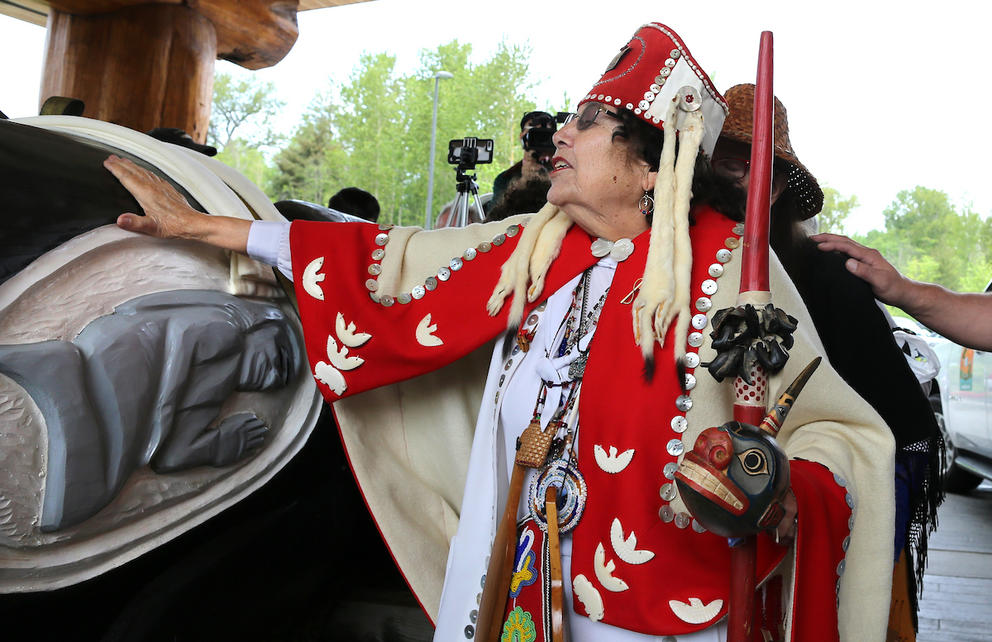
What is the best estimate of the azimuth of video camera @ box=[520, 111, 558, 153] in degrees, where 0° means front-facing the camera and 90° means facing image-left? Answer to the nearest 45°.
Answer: approximately 45°

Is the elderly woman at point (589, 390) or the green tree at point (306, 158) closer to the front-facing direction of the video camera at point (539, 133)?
the elderly woman

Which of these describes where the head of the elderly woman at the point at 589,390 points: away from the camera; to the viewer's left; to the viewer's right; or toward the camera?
to the viewer's left

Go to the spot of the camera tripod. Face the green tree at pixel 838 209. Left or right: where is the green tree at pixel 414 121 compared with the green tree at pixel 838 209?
left

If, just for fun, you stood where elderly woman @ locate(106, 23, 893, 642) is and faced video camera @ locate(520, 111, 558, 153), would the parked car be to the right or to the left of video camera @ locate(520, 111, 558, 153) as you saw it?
right

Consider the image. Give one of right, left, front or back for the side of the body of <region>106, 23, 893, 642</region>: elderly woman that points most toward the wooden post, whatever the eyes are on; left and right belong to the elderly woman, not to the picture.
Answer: right

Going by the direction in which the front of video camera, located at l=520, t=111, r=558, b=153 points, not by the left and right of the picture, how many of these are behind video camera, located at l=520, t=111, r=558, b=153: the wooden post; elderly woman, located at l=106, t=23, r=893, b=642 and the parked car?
1

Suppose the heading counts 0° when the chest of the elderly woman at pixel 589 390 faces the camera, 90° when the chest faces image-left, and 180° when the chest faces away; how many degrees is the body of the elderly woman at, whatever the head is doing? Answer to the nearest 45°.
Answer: approximately 45°

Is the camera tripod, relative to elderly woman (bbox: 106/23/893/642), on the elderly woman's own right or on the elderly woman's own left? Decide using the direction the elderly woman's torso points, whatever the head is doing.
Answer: on the elderly woman's own right

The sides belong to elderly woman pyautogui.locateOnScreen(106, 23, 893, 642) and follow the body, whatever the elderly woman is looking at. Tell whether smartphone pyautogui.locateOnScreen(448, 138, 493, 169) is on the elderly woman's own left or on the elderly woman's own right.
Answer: on the elderly woman's own right

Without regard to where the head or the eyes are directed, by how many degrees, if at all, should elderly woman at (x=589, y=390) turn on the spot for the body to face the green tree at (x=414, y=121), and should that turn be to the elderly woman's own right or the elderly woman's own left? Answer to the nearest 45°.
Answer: approximately 135° to the elderly woman's own right

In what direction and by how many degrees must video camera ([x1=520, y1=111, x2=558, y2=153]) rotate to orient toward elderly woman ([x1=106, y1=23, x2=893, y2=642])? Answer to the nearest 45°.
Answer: approximately 45° to its left
